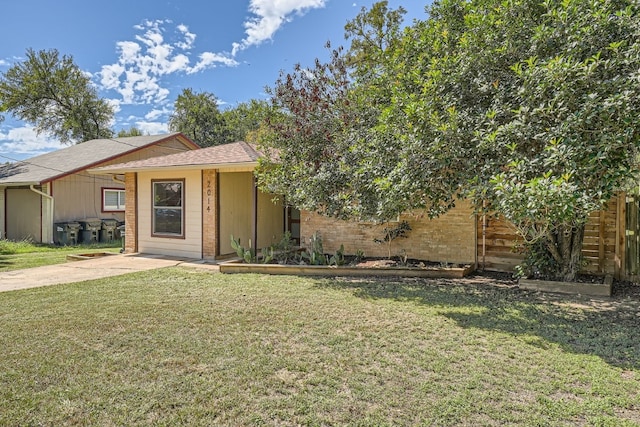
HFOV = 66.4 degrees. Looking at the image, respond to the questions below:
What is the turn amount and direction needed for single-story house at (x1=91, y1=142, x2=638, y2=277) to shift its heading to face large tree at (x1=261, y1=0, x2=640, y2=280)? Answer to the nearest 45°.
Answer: approximately 45° to its left

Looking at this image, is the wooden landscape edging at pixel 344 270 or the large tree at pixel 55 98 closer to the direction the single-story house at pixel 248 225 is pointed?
the wooden landscape edging

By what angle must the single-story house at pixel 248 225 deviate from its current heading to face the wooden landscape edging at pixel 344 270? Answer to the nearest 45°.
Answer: approximately 45° to its left

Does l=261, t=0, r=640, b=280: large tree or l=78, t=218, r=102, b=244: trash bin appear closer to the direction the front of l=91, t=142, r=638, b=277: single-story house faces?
the large tree

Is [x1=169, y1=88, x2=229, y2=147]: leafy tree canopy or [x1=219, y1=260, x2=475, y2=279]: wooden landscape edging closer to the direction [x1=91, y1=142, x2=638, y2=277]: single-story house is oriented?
the wooden landscape edging

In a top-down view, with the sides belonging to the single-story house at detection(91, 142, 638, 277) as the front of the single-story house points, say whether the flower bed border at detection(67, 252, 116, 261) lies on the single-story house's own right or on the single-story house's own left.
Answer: on the single-story house's own right

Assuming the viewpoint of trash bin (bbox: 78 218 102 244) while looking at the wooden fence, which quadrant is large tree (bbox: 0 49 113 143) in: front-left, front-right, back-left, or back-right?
back-left

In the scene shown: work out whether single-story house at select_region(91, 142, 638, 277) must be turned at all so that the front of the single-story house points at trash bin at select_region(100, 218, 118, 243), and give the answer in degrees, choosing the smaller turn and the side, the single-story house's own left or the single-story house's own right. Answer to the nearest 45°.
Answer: approximately 135° to the single-story house's own right

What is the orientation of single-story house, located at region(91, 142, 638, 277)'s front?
toward the camera

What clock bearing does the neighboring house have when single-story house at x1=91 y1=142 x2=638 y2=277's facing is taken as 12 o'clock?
The neighboring house is roughly at 4 o'clock from the single-story house.

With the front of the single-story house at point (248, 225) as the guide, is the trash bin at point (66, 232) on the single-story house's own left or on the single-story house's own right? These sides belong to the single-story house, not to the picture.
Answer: on the single-story house's own right
